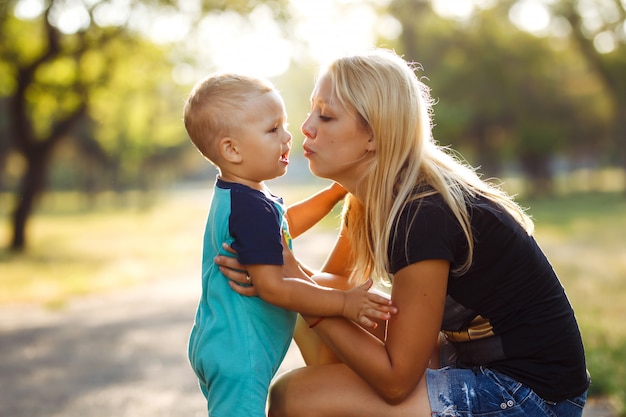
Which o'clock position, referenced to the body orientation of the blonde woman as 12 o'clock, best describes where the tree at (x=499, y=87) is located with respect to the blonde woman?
The tree is roughly at 3 o'clock from the blonde woman.

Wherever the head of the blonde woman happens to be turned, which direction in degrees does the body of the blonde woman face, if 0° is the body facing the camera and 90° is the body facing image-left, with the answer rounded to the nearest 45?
approximately 90°

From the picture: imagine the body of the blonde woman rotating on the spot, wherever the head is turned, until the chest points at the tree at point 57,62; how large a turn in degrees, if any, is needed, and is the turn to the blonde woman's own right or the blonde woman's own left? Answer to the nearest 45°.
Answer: approximately 45° to the blonde woman's own right

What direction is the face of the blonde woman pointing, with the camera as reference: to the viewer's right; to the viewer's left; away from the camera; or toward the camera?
to the viewer's left

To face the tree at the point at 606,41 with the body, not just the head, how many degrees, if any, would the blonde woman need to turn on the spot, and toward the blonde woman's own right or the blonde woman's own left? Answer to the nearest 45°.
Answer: approximately 90° to the blonde woman's own right
